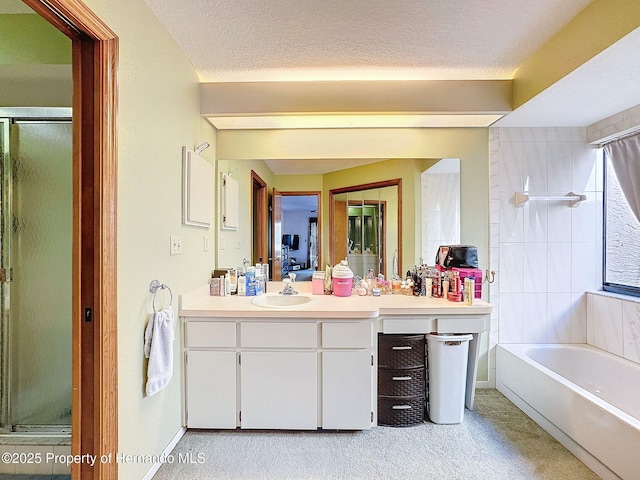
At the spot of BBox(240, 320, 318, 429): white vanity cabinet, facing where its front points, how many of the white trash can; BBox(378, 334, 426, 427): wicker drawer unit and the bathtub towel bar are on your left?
3

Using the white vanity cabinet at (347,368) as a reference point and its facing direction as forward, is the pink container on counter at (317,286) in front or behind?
behind

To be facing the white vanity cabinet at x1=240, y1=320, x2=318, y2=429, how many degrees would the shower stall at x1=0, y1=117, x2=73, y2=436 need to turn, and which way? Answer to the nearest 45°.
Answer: approximately 45° to its left

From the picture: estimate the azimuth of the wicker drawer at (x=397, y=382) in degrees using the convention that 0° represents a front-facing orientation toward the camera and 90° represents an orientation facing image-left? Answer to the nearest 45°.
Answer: approximately 0°
